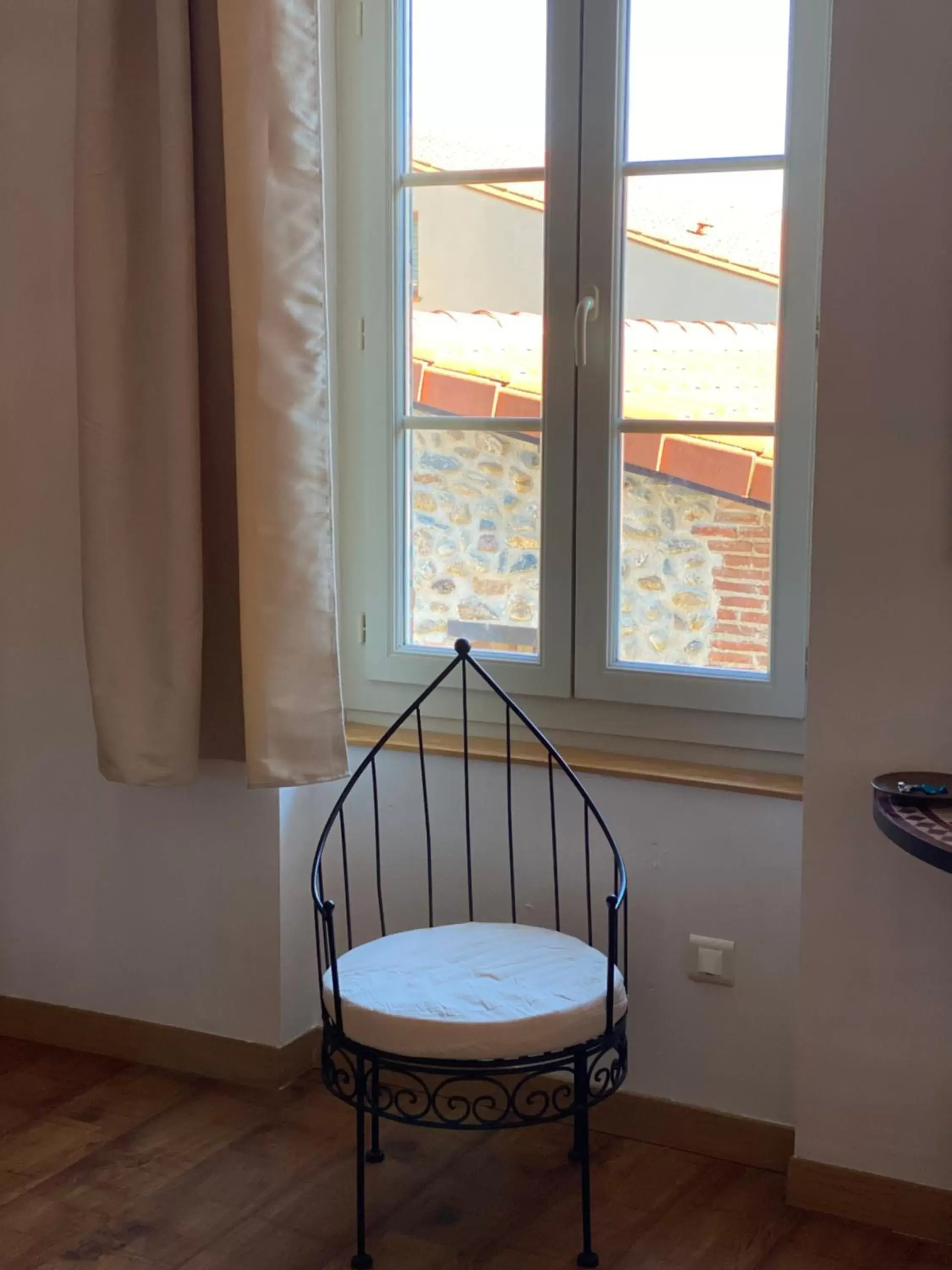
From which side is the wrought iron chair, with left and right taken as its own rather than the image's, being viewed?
front

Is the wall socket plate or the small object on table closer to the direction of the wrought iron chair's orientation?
the small object on table

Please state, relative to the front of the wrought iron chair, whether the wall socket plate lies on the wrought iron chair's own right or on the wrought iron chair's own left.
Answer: on the wrought iron chair's own left

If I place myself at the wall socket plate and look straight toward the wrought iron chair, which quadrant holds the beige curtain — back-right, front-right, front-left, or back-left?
front-right

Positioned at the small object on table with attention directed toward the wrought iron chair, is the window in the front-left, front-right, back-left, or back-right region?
front-right

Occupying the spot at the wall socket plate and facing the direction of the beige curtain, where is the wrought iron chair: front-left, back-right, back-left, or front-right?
front-left

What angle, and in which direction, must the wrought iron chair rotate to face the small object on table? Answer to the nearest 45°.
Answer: approximately 90° to its left
